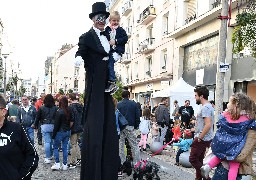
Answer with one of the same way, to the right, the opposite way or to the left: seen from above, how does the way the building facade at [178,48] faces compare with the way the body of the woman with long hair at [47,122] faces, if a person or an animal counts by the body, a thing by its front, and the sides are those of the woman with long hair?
to the left

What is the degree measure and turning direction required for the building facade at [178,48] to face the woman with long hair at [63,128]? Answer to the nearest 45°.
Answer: approximately 45° to its left

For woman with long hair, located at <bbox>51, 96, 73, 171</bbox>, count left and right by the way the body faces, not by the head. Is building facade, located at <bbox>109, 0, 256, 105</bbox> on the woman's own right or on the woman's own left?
on the woman's own right

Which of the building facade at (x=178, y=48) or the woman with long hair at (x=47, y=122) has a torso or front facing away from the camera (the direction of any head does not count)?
the woman with long hair

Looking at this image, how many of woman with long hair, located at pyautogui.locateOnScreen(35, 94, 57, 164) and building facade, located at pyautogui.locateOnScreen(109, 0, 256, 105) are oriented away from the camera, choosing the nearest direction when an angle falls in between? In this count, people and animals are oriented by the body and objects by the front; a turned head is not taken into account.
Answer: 1

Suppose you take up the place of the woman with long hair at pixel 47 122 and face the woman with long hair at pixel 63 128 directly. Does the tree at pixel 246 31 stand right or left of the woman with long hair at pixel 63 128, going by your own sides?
left

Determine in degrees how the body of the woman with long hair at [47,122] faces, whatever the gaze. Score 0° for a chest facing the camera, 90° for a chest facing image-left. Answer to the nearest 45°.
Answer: approximately 180°

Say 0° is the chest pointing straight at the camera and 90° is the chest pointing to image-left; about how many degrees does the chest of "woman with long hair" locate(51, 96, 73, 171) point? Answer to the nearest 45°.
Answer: approximately 135°

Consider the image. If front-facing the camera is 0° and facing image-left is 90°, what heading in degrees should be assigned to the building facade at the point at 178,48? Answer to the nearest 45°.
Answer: approximately 45°

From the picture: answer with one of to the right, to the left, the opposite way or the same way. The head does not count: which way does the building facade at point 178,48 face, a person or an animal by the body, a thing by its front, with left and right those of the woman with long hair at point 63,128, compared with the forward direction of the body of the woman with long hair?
to the left
